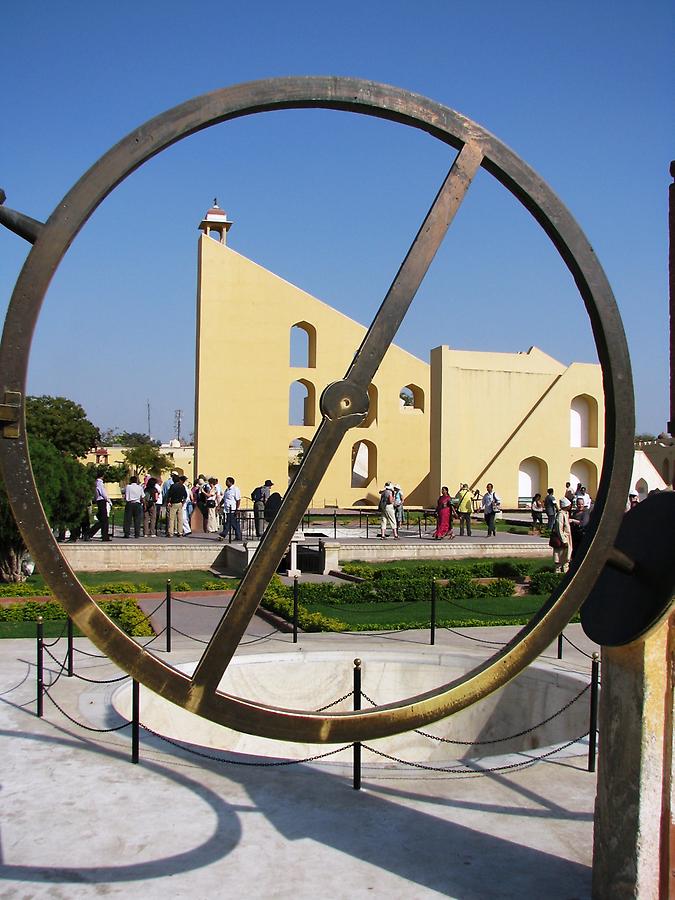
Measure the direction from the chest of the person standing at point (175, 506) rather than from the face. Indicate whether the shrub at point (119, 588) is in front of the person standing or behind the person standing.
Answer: behind

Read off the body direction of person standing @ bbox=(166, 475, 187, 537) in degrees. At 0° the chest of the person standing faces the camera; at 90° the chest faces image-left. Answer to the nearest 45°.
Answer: approximately 180°

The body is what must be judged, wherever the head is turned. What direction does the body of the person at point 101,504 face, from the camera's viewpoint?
to the viewer's right

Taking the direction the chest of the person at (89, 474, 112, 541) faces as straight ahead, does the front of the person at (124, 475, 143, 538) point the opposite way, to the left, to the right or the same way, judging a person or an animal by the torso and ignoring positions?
to the left

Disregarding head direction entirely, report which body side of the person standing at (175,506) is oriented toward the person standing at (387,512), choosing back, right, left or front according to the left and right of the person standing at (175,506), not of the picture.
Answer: right

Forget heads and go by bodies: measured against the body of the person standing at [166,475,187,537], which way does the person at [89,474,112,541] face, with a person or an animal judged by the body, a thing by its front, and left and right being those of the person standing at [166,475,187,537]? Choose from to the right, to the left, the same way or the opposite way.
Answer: to the right
